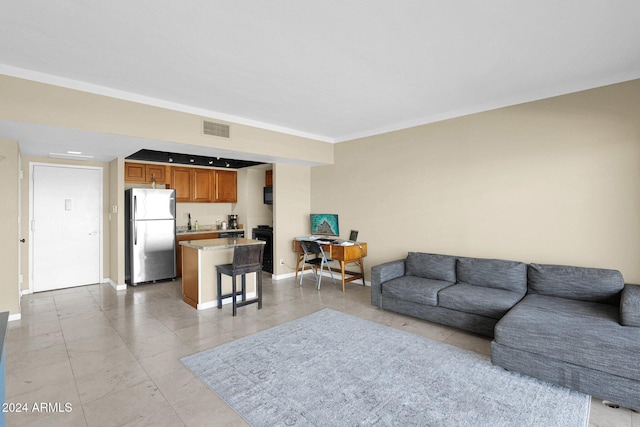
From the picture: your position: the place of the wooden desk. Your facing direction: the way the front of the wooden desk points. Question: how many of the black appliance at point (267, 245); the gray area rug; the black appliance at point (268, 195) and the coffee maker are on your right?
3

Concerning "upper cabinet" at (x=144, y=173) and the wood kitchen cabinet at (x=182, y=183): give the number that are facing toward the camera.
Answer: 2

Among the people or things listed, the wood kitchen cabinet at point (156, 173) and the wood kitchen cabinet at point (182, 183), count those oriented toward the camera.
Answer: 2

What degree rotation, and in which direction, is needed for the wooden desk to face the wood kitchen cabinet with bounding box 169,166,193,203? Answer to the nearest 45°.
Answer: approximately 45° to its right

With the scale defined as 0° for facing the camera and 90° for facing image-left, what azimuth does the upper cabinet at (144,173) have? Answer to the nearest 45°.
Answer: approximately 0°

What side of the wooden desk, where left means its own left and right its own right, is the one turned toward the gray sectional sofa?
left

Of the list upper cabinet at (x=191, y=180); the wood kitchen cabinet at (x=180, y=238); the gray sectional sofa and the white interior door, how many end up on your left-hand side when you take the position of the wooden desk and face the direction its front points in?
1

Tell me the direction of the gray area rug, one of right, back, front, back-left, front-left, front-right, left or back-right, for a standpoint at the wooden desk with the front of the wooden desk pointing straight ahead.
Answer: front-left

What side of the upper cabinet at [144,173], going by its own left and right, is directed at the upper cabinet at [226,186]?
left

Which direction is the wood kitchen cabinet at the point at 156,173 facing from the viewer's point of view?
toward the camera

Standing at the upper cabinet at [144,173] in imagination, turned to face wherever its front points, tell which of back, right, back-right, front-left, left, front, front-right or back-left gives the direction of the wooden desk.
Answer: front-left

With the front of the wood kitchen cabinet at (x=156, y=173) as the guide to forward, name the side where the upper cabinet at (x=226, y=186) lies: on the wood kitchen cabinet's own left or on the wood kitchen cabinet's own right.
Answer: on the wood kitchen cabinet's own left
